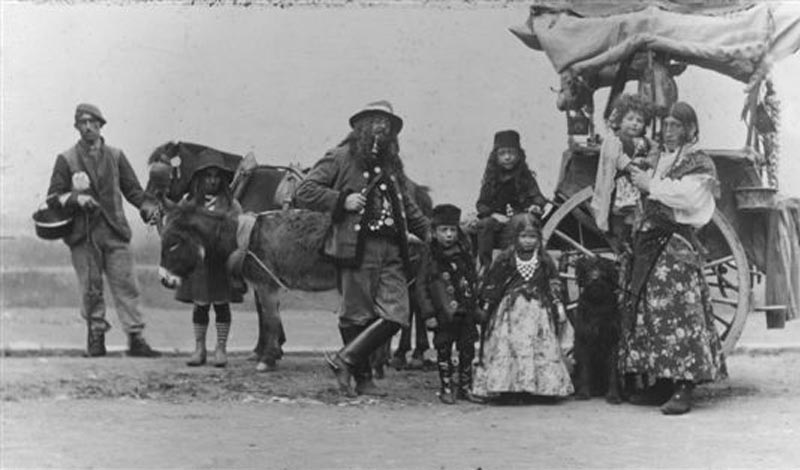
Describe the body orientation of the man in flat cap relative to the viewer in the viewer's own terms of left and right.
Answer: facing the viewer

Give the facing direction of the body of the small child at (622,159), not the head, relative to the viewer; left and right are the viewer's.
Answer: facing the viewer and to the right of the viewer

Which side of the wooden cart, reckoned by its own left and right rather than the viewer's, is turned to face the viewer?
left

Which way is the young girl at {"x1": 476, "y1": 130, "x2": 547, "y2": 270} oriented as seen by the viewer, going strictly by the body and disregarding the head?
toward the camera

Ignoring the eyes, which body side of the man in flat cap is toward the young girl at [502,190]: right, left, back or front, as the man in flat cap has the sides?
left

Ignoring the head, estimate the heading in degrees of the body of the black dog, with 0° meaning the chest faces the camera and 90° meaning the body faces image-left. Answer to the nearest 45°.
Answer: approximately 0°

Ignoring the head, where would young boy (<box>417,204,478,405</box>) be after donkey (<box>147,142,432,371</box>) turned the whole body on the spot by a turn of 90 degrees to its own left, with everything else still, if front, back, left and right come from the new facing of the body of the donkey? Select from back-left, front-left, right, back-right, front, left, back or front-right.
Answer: front-left

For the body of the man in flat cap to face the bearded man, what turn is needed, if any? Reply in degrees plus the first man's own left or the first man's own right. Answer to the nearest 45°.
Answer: approximately 45° to the first man's own left

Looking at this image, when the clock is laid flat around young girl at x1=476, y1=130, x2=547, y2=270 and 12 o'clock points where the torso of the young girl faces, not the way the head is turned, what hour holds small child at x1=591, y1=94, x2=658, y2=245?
The small child is roughly at 10 o'clock from the young girl.

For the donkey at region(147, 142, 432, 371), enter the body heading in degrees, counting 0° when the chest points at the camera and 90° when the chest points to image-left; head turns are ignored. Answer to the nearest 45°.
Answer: approximately 90°

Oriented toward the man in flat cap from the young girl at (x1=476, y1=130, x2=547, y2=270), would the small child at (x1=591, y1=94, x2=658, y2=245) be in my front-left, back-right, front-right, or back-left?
back-left

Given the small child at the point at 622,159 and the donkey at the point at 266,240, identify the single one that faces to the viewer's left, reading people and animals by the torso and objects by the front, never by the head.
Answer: the donkey
